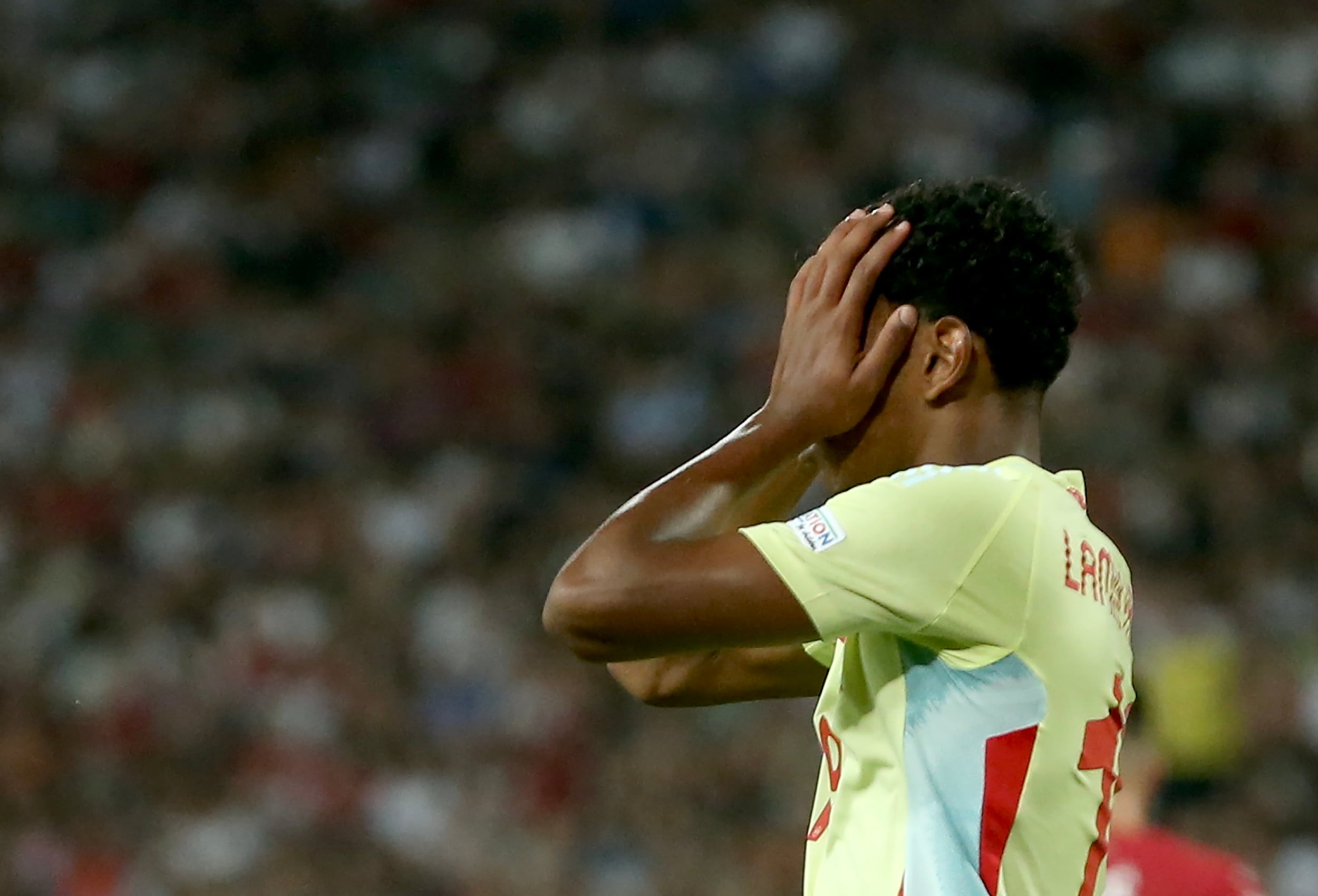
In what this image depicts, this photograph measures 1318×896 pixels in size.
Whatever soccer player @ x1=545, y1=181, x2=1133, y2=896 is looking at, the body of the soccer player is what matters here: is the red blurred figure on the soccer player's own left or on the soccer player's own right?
on the soccer player's own right

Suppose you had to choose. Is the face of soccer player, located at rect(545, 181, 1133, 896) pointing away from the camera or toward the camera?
away from the camera

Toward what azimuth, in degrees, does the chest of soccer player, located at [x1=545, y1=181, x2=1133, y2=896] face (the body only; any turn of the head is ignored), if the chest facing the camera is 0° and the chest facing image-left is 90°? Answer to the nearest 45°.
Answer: approximately 90°
